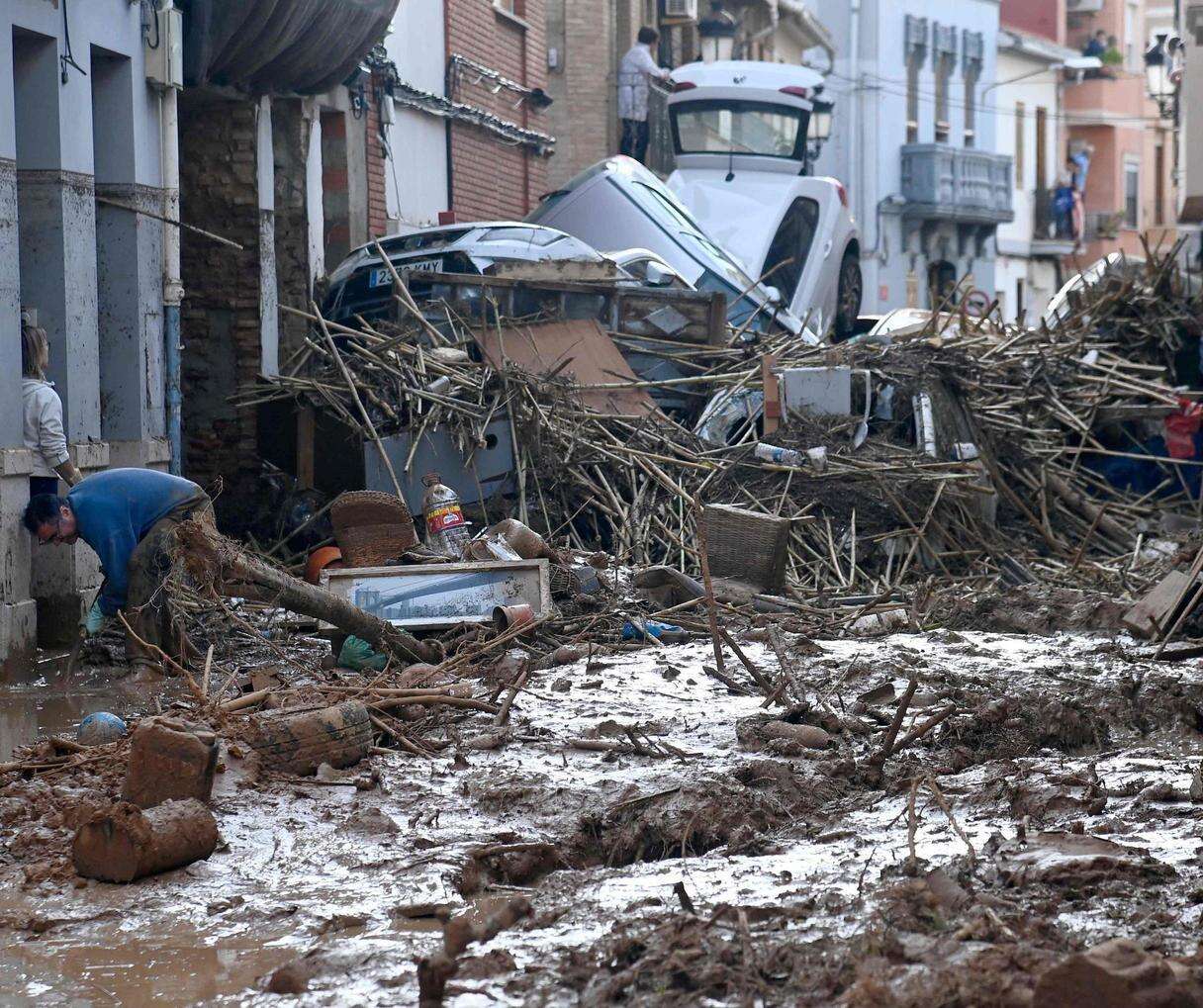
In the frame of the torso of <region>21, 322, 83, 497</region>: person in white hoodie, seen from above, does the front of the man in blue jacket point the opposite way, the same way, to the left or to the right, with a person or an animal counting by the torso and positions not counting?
the opposite way

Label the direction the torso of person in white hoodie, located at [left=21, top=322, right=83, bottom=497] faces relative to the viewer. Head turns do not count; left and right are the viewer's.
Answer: facing to the right of the viewer

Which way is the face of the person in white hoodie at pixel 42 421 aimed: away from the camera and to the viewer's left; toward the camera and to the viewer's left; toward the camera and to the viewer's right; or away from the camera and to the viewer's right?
away from the camera and to the viewer's right

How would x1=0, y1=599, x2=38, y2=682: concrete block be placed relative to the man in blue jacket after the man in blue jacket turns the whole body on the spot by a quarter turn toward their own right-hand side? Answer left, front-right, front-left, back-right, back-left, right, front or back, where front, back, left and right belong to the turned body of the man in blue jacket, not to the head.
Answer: front-left

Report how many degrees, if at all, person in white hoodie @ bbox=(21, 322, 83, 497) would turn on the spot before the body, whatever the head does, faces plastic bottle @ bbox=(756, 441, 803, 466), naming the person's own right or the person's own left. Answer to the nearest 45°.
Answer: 0° — they already face it

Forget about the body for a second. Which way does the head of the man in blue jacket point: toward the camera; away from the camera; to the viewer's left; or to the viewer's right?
to the viewer's left

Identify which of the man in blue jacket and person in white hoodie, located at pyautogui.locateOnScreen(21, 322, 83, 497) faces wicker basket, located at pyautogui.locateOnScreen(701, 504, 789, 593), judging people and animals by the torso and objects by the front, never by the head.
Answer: the person in white hoodie

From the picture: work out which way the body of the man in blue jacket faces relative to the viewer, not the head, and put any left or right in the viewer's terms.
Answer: facing to the left of the viewer

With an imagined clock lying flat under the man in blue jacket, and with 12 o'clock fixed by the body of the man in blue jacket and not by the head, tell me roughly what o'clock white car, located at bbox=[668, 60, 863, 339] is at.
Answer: The white car is roughly at 4 o'clock from the man in blue jacket.

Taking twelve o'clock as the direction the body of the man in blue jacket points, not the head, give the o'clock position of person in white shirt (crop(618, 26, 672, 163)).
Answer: The person in white shirt is roughly at 4 o'clock from the man in blue jacket.

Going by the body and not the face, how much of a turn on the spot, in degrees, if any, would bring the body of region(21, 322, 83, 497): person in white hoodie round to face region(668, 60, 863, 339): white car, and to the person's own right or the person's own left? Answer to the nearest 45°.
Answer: approximately 45° to the person's own left

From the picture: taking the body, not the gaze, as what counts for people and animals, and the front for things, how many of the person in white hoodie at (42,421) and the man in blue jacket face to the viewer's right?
1

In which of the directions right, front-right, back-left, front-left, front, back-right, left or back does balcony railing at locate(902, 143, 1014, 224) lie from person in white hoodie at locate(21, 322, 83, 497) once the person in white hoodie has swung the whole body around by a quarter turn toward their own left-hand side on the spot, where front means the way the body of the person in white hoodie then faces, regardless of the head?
front-right

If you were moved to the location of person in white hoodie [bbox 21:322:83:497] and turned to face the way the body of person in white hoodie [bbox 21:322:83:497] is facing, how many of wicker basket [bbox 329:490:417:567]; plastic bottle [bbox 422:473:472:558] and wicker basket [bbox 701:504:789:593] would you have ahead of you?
3

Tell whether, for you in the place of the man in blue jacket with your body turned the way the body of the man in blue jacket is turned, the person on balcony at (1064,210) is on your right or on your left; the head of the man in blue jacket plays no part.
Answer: on your right

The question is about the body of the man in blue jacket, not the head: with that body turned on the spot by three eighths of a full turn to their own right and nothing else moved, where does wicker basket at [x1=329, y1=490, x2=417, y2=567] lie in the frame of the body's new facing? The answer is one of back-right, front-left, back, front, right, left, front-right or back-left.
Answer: front

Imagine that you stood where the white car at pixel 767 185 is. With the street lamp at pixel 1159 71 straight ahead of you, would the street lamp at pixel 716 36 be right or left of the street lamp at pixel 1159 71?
left

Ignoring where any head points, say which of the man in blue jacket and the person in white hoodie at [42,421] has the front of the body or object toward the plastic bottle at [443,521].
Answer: the person in white hoodie
